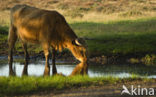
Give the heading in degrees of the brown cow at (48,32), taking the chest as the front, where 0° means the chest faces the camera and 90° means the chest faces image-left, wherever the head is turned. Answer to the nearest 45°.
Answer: approximately 270°
